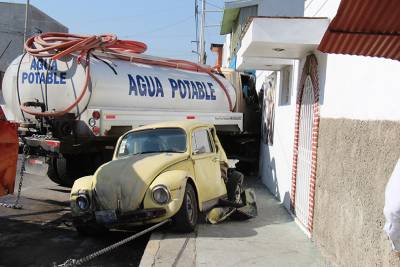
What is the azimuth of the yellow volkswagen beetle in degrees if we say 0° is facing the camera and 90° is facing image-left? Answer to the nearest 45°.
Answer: approximately 45°

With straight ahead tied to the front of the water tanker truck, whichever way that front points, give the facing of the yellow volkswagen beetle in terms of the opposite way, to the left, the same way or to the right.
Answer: the opposite way

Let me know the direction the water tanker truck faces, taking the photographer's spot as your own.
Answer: facing away from the viewer and to the right of the viewer

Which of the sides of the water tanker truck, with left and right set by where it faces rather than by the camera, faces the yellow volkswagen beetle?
right
